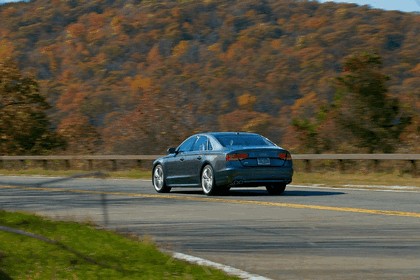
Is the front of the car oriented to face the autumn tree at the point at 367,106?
no

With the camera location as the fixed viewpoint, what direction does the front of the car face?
facing away from the viewer and to the left of the viewer
